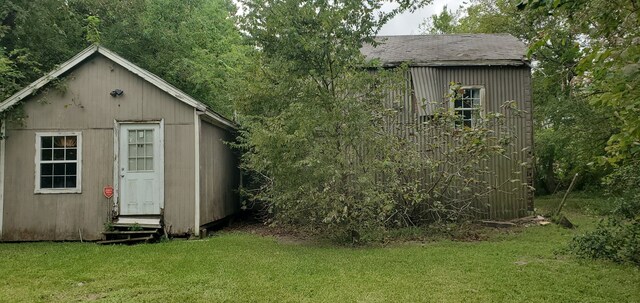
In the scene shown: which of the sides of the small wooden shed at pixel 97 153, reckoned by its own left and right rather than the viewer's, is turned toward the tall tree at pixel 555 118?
left

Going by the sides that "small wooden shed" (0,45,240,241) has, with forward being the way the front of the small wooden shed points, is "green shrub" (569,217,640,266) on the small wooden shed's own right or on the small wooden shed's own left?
on the small wooden shed's own left

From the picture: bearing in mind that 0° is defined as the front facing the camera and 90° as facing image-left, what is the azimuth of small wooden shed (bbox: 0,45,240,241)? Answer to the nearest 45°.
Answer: approximately 0°
